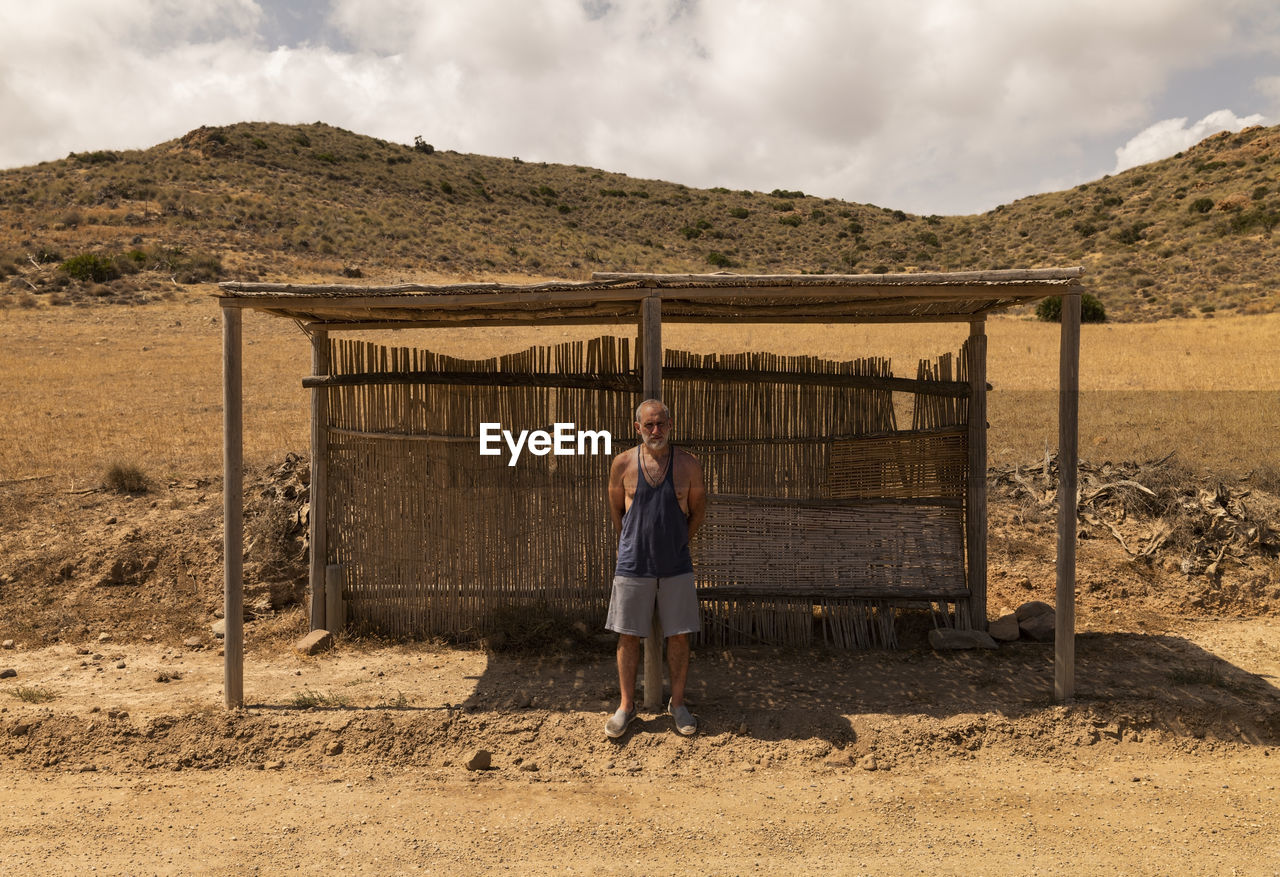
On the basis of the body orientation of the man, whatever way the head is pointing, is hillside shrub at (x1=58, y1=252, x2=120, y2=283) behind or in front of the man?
behind

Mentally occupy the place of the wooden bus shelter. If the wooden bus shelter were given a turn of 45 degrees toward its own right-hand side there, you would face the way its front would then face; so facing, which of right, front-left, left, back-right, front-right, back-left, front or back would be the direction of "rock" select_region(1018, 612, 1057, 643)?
back-left

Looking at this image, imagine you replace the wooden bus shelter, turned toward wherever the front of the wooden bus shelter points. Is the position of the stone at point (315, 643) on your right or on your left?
on your right

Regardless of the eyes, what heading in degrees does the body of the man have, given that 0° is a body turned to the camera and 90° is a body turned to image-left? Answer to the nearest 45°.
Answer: approximately 0°

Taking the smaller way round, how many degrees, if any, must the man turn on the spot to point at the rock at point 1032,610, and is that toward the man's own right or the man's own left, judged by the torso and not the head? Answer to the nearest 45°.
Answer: approximately 135° to the man's own left

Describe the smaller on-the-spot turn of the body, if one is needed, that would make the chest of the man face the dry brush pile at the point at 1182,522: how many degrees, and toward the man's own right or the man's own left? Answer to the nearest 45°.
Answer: approximately 135° to the man's own left

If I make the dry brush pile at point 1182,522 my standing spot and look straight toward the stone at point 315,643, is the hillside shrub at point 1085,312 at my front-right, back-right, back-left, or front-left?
back-right

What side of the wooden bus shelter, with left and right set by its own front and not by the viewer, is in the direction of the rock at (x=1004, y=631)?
left

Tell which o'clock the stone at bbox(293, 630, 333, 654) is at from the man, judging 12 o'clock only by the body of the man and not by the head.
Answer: The stone is roughly at 4 o'clock from the man.

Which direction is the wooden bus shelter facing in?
toward the camera
